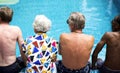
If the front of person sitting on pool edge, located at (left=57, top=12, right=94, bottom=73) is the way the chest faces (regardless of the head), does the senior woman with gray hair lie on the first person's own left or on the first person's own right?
on the first person's own left

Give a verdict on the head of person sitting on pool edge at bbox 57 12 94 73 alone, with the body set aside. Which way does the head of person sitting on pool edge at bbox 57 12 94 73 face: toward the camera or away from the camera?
away from the camera

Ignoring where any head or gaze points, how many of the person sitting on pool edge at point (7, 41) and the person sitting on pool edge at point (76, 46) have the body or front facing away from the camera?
2

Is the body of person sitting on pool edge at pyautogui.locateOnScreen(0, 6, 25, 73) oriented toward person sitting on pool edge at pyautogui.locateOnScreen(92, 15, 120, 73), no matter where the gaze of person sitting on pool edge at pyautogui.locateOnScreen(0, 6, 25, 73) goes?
no

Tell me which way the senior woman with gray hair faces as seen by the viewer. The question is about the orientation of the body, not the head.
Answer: away from the camera

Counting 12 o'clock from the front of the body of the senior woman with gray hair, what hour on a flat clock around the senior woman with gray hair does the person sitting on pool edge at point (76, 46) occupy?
The person sitting on pool edge is roughly at 3 o'clock from the senior woman with gray hair.

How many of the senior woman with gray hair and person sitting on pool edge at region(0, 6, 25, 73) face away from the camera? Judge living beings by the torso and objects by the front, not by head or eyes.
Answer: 2

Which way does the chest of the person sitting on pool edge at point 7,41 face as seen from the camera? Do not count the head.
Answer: away from the camera

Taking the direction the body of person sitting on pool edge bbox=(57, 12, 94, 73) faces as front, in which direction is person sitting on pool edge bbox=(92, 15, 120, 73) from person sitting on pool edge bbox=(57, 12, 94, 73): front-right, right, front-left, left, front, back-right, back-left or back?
right

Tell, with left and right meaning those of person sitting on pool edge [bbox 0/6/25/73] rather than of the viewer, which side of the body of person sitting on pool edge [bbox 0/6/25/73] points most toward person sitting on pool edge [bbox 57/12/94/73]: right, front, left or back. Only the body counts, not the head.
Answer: right

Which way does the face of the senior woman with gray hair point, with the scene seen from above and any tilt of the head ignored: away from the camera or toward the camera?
away from the camera

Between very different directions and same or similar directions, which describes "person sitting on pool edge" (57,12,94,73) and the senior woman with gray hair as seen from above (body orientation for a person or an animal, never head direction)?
same or similar directions

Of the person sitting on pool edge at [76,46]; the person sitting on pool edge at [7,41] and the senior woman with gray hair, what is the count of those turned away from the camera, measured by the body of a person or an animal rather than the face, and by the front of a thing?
3

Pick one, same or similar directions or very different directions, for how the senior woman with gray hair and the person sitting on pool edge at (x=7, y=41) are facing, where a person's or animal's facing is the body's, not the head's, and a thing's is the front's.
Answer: same or similar directions

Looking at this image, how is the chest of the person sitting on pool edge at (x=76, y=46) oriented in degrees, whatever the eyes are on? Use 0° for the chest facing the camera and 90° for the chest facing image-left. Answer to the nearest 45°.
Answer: approximately 180°
